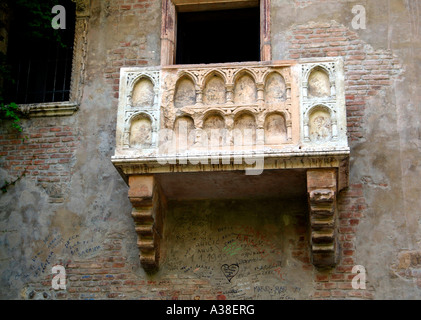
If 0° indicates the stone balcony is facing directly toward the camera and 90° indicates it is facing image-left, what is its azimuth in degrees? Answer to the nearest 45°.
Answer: approximately 0°
